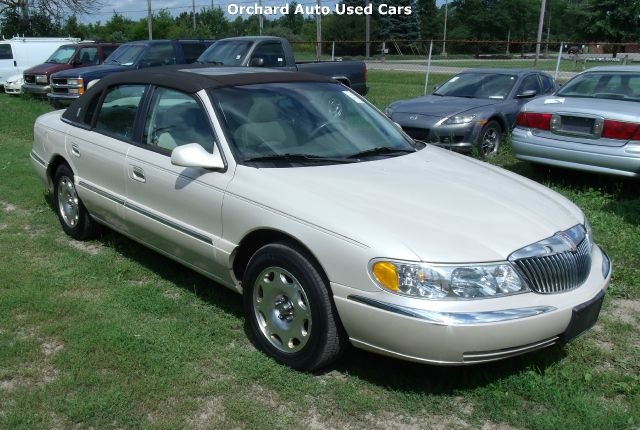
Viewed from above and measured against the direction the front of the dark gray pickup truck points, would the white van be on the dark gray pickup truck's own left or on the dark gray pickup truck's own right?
on the dark gray pickup truck's own right

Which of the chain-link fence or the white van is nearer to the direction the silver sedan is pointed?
the chain-link fence

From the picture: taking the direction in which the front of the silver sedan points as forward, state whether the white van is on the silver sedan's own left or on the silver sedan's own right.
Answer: on the silver sedan's own left

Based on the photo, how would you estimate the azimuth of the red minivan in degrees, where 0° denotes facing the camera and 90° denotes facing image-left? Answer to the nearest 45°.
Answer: approximately 45°

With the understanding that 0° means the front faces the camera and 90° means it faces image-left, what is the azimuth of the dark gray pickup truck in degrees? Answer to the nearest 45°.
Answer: approximately 45°

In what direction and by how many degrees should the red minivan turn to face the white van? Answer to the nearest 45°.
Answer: approximately 135° to its right

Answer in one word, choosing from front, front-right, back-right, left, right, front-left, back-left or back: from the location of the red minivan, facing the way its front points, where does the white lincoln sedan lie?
front-left

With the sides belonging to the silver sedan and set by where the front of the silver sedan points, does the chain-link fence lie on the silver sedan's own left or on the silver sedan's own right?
on the silver sedan's own left

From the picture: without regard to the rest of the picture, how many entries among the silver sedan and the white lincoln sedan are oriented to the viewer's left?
0

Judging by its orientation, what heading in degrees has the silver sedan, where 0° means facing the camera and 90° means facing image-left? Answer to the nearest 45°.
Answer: approximately 225°

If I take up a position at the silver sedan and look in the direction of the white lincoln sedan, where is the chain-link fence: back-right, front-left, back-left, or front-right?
back-right
